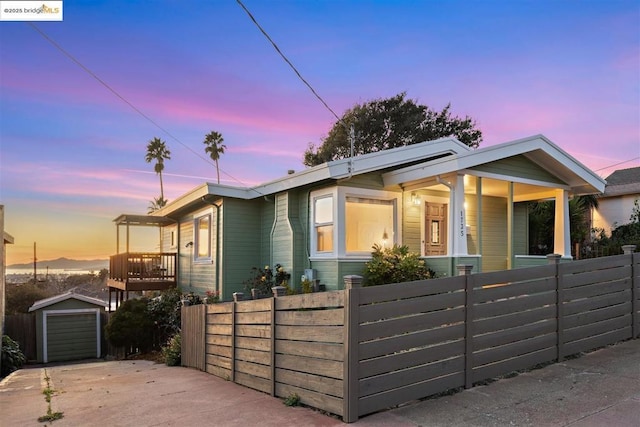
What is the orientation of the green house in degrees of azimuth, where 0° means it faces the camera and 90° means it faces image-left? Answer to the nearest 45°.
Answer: approximately 315°

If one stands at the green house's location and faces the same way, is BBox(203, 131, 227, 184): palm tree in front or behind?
behind

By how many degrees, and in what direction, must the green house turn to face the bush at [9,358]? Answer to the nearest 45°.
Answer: approximately 135° to its right

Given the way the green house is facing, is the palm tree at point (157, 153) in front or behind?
behind

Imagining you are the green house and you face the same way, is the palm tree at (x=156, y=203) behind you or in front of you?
behind

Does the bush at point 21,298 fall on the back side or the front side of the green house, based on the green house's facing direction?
on the back side

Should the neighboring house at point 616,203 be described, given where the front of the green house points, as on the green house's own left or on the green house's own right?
on the green house's own left
